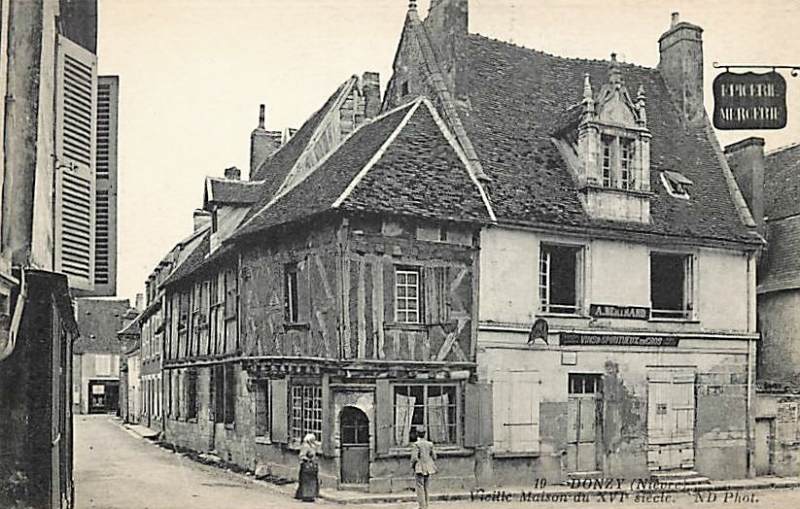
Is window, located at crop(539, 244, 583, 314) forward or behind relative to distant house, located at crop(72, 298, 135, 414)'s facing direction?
forward

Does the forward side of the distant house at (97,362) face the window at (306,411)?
yes

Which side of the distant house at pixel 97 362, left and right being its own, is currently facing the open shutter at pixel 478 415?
front

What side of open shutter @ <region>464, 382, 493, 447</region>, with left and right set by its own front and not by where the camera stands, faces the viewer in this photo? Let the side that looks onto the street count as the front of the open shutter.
front

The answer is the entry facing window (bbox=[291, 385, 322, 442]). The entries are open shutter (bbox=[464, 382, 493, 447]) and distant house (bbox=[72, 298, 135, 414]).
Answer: the distant house

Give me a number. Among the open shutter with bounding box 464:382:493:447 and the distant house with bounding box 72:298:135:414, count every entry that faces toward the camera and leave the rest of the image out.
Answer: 2

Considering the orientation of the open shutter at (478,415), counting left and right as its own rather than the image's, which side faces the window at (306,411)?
right
